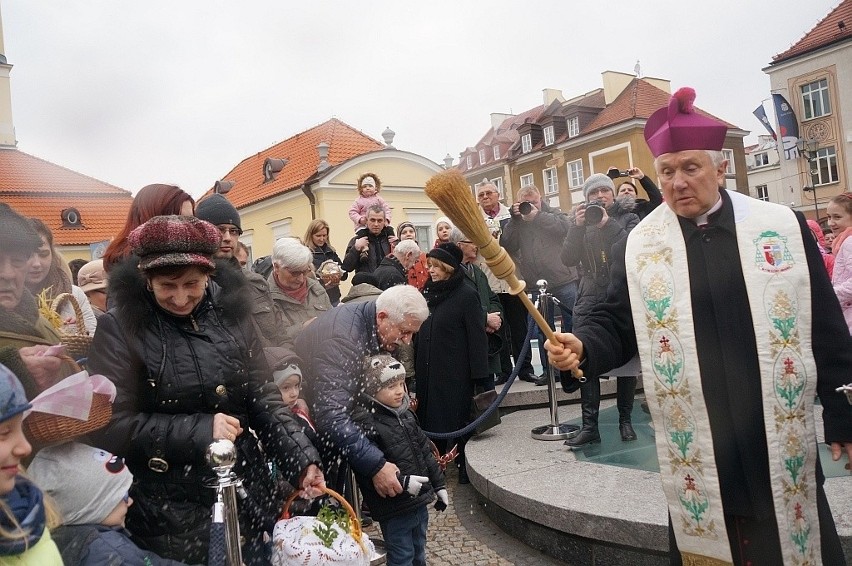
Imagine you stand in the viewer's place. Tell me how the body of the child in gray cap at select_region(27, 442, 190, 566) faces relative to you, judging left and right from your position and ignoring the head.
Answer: facing to the right of the viewer

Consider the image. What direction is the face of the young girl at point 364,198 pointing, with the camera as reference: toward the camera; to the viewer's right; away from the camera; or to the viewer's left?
toward the camera

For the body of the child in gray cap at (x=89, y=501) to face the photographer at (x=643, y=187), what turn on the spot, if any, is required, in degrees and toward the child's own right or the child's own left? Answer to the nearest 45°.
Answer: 0° — they already face them

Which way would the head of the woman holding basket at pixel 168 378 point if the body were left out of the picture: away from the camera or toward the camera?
toward the camera

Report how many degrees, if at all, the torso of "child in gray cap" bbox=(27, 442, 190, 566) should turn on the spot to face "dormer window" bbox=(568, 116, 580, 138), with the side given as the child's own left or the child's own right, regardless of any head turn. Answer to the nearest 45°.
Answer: approximately 45° to the child's own left

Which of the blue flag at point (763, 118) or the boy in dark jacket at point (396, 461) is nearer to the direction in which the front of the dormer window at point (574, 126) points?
the boy in dark jacket

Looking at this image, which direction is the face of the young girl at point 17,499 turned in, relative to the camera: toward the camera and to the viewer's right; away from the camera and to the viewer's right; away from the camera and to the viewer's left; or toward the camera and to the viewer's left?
toward the camera and to the viewer's right

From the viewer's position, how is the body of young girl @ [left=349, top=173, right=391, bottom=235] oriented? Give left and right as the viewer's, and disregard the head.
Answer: facing the viewer

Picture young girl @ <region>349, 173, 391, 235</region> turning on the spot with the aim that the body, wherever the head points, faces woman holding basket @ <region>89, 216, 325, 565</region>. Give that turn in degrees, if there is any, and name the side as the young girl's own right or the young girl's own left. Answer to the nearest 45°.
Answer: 0° — they already face them

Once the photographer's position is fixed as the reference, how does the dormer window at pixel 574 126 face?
facing the viewer and to the left of the viewer

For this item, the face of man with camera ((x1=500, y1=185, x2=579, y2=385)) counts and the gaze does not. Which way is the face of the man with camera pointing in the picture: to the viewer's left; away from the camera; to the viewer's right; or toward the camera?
toward the camera
